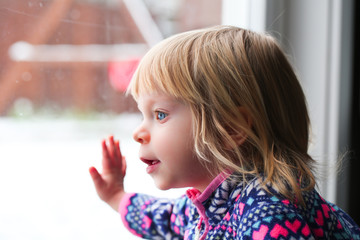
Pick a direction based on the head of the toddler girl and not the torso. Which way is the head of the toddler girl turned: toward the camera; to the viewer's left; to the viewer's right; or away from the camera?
to the viewer's left

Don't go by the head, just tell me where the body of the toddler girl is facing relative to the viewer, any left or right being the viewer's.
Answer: facing to the left of the viewer
